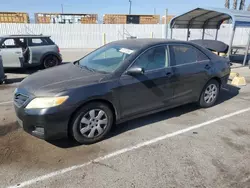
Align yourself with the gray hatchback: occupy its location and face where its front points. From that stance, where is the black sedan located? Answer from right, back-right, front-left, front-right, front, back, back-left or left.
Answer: left

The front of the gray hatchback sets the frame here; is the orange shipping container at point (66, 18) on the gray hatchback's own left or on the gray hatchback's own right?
on the gray hatchback's own right

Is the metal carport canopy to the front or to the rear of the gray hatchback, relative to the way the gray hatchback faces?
to the rear

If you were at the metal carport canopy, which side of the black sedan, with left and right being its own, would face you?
back

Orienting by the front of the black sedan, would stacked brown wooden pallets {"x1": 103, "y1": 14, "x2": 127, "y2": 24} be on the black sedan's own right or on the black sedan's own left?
on the black sedan's own right

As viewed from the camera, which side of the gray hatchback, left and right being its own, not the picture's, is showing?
left

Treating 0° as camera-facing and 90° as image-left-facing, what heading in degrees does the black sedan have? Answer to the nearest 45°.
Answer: approximately 45°

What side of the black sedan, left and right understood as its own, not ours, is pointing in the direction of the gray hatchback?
right

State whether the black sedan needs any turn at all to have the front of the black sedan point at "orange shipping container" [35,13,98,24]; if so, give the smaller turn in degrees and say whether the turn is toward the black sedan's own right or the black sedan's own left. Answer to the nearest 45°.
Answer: approximately 135° to the black sedan's own right

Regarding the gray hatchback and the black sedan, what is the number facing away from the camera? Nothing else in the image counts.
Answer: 0
